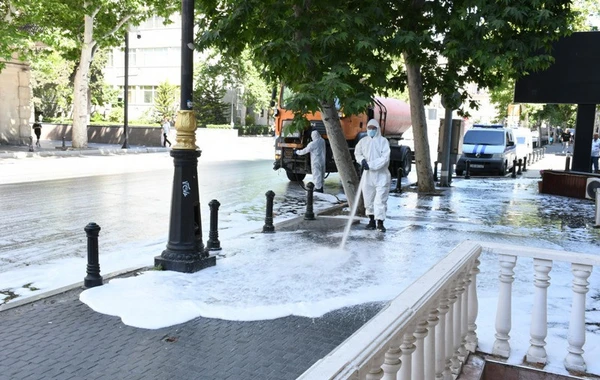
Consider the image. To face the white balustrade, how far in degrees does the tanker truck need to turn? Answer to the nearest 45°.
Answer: approximately 45° to its left

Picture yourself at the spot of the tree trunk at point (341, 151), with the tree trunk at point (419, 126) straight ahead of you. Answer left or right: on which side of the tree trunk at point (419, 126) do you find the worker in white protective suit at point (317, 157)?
left

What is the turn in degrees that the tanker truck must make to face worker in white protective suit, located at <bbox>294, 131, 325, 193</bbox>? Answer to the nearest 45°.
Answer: approximately 45° to its left

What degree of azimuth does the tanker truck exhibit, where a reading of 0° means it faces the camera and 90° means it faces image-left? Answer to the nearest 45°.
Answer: approximately 45°

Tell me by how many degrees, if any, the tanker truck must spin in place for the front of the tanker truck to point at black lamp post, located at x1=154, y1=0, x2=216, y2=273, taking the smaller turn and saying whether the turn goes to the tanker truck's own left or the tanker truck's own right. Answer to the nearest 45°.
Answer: approximately 45° to the tanker truck's own left

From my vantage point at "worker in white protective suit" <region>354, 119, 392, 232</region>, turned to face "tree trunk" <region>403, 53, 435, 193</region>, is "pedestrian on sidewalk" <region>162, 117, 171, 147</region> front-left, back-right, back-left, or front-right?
front-left

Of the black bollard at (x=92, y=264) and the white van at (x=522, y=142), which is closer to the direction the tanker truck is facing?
the black bollard

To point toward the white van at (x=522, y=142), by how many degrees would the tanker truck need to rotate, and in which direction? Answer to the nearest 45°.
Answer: approximately 180°

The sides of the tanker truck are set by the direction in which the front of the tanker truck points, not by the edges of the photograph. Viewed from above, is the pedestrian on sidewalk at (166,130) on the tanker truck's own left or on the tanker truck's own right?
on the tanker truck's own right

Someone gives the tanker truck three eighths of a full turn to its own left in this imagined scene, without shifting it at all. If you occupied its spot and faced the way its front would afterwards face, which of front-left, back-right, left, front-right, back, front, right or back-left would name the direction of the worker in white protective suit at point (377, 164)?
right

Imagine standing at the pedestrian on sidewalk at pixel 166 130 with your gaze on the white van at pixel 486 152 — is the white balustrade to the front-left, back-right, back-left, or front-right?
front-right

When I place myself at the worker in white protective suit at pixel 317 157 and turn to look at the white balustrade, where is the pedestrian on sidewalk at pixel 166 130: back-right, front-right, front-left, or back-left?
back-right

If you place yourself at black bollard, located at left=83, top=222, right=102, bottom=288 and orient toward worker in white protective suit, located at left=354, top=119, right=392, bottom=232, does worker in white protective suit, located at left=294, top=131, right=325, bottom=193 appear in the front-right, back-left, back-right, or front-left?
front-left

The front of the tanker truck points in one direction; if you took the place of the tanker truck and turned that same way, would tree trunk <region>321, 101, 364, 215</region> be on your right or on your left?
on your left
